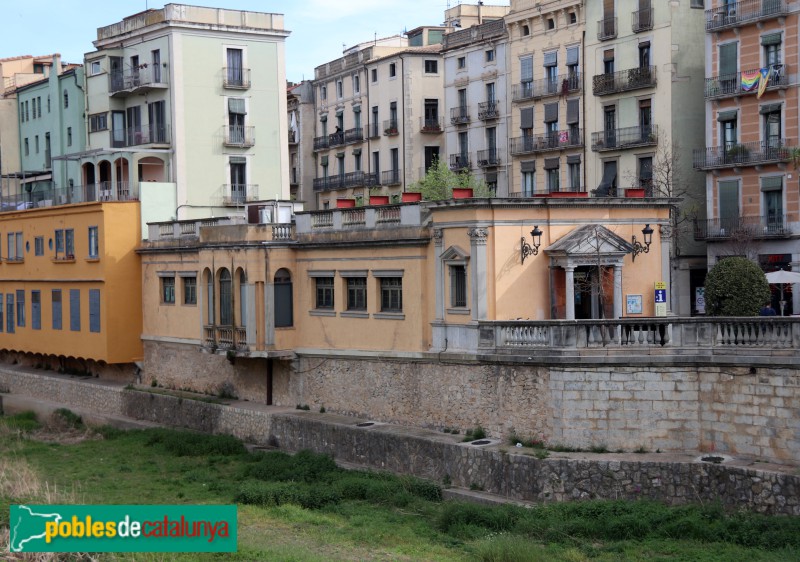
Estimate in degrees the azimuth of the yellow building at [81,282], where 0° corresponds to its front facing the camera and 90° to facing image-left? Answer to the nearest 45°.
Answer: approximately 45°

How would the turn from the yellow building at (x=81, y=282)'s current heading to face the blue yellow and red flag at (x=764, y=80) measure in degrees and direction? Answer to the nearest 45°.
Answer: approximately 135° to its left

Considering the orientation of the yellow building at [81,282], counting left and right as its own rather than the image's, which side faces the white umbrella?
left

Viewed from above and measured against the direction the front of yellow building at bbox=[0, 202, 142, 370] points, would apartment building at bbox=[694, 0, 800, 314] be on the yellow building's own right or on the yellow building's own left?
on the yellow building's own left

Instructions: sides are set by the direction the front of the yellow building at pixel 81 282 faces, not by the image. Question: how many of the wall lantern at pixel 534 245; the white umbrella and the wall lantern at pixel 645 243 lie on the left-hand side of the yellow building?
3

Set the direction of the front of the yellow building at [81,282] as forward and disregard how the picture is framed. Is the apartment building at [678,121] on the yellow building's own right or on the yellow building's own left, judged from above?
on the yellow building's own left

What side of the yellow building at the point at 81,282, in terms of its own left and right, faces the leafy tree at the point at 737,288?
left
